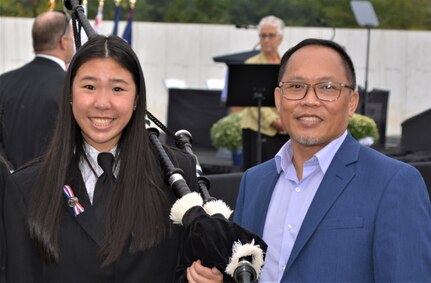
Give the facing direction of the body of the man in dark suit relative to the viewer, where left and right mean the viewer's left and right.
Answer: facing away from the viewer and to the right of the viewer

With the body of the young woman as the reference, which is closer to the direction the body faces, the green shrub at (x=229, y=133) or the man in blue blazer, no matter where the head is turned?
the man in blue blazer

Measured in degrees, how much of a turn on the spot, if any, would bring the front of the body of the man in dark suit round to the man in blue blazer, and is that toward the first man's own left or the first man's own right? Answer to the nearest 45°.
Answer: approximately 135° to the first man's own right

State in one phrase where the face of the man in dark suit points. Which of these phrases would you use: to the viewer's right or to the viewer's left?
to the viewer's right

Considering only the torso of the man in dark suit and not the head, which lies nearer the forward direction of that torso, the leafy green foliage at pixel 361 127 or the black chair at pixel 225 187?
the leafy green foliage

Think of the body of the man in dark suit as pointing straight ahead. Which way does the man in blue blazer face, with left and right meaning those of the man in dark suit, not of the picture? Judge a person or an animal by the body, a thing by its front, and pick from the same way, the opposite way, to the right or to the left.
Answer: the opposite way

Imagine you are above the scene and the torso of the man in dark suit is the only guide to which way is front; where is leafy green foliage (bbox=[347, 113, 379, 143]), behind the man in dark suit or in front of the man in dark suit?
in front

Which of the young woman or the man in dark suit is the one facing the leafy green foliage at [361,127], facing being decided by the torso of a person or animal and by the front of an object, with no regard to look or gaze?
the man in dark suit
